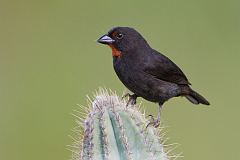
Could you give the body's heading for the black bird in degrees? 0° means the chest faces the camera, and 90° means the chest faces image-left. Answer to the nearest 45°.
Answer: approximately 90°
